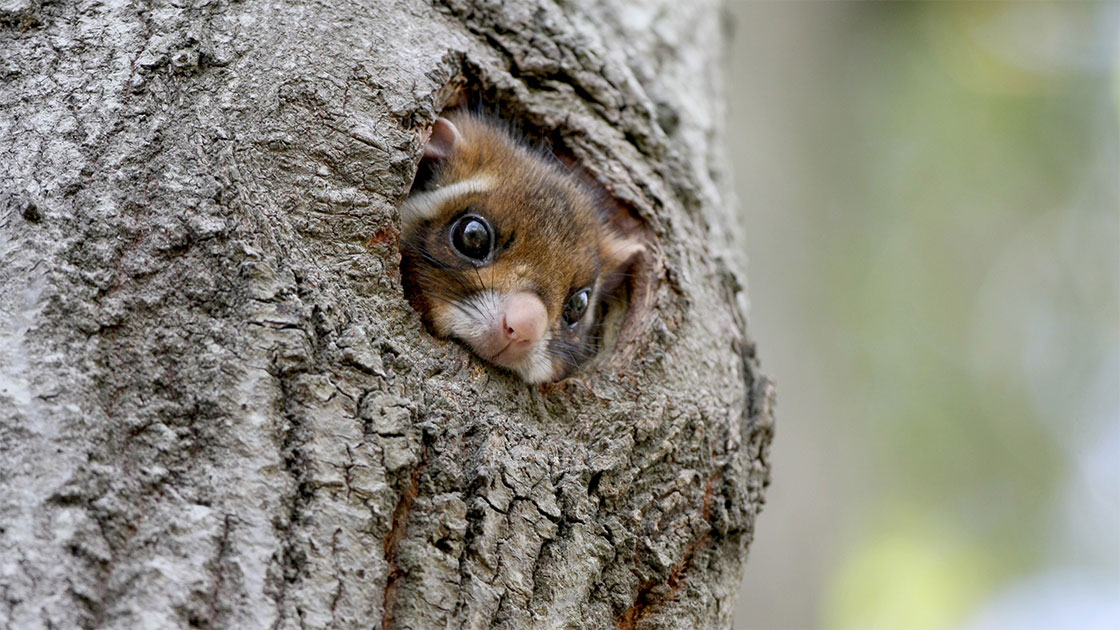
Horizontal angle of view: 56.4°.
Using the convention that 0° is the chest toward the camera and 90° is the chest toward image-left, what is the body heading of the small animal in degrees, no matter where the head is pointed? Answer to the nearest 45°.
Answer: approximately 0°
